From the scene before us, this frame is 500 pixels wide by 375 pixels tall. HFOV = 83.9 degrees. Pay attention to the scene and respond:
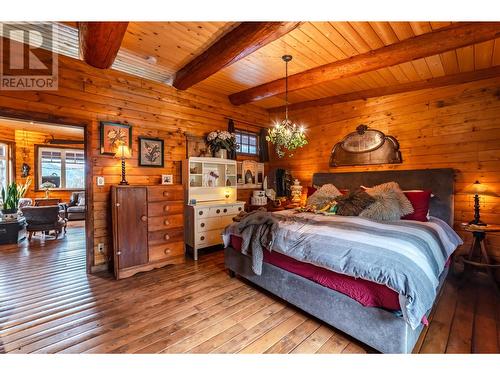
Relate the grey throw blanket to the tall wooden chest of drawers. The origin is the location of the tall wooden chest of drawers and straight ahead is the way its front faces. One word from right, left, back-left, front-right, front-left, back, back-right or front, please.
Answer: front

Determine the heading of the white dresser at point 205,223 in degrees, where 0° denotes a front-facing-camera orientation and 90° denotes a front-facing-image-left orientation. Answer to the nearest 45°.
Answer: approximately 315°

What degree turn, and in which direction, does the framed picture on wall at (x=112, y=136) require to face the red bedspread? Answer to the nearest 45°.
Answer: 0° — it already faces it

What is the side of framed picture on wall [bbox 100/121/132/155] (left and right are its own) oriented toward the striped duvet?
front

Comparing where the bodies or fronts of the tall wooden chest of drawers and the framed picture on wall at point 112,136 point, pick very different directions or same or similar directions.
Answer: same or similar directions

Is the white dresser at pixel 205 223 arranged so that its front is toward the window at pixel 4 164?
no

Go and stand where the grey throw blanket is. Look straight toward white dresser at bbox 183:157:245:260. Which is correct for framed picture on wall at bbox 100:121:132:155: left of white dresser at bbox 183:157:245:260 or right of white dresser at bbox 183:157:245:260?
left

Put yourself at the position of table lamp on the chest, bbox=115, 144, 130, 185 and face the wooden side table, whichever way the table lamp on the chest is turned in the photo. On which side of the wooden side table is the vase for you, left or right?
left

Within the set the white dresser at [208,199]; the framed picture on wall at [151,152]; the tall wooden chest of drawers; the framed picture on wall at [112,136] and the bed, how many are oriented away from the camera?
0

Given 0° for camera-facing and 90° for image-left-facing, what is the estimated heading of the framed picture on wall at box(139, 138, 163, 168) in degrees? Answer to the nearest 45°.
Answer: approximately 315°

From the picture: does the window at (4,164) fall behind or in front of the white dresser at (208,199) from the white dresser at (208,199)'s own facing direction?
behind

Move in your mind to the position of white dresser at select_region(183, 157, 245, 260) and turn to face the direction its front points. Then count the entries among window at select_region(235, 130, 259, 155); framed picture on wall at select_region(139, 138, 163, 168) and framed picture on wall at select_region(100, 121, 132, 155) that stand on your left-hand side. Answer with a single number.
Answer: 1

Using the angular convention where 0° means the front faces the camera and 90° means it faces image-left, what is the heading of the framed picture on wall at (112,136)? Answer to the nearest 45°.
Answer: approximately 315°

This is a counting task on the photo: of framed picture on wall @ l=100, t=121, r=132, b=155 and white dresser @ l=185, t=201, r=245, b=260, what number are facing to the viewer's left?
0

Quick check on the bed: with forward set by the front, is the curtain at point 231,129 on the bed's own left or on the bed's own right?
on the bed's own right

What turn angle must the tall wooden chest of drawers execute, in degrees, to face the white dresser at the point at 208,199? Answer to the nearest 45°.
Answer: approximately 90° to its left
